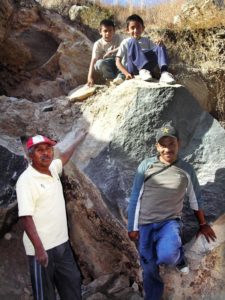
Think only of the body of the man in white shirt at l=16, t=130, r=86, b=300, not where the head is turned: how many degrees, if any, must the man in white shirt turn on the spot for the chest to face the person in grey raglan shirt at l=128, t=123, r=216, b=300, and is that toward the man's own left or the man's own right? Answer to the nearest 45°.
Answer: approximately 45° to the man's own left

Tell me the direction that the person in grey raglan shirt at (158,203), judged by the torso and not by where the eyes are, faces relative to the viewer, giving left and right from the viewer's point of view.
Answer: facing the viewer

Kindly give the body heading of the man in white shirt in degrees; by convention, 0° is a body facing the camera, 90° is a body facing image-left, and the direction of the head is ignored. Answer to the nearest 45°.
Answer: approximately 315°

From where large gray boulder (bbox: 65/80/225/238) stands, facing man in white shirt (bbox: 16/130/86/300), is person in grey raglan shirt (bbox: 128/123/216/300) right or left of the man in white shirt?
left

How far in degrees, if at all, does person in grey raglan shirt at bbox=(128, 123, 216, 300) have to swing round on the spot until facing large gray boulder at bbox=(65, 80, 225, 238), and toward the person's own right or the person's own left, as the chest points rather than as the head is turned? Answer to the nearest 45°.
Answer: approximately 180°
